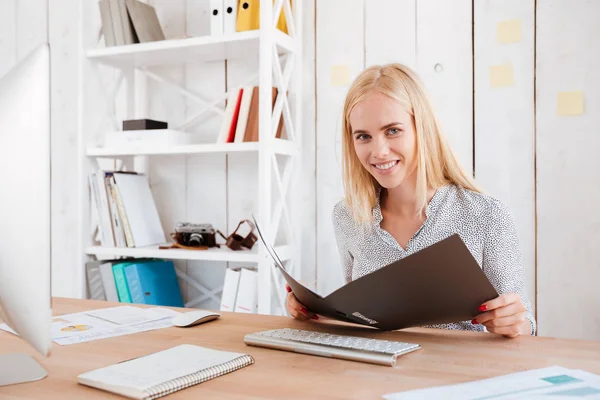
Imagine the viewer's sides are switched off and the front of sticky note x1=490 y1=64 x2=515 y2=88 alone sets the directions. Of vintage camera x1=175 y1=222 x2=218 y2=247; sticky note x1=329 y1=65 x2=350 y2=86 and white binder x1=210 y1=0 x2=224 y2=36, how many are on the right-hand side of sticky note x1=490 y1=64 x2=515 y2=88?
3

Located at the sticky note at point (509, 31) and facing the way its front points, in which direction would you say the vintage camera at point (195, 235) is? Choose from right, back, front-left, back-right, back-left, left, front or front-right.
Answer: right

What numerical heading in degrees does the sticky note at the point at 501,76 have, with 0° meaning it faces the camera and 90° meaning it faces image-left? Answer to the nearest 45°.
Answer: approximately 0°

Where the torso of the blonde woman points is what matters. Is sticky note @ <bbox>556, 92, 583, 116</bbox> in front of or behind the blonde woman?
behind

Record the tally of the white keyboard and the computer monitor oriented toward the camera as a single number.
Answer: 0

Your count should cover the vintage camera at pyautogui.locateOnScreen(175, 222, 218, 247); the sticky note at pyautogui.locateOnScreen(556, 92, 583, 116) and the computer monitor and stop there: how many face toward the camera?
2

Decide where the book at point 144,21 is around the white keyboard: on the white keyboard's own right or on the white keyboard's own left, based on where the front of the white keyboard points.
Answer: on the white keyboard's own left

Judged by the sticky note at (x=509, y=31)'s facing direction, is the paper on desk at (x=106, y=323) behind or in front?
in front

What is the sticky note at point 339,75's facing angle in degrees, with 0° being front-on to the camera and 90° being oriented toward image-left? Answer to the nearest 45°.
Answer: approximately 0°
